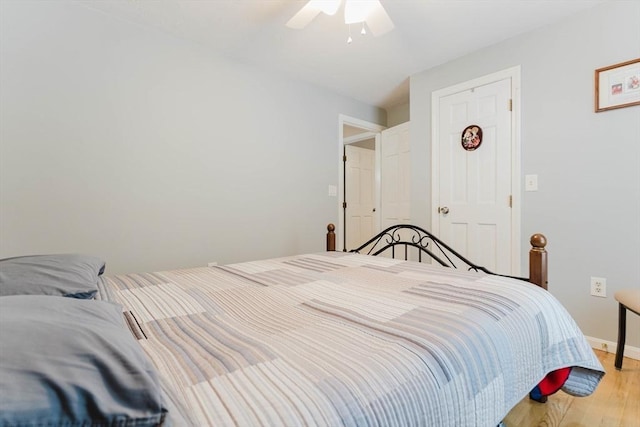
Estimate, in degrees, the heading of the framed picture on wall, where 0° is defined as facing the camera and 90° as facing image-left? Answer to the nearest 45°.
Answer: approximately 45°

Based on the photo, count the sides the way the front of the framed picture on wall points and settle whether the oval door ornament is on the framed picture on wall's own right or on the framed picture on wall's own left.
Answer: on the framed picture on wall's own right

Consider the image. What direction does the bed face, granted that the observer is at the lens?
facing away from the viewer and to the right of the viewer

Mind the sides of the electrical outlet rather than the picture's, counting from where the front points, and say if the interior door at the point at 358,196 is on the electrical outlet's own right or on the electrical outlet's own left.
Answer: on the electrical outlet's own right

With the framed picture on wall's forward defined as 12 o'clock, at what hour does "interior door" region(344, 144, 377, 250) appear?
The interior door is roughly at 2 o'clock from the framed picture on wall.

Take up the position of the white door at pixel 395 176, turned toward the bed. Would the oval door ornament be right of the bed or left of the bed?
left
